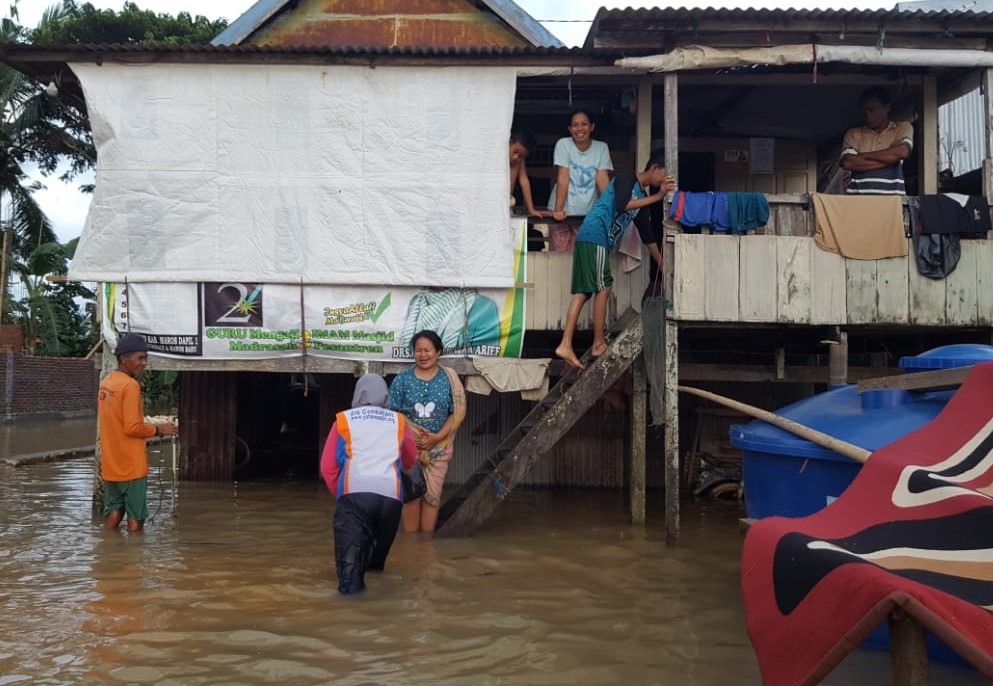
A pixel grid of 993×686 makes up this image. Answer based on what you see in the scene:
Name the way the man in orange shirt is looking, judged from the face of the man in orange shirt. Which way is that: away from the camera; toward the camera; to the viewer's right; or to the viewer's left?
to the viewer's right

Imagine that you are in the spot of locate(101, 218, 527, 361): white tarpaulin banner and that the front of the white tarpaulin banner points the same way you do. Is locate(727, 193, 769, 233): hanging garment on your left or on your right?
on your left

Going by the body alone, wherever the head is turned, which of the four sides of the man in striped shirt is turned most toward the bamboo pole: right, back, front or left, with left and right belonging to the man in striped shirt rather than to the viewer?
front

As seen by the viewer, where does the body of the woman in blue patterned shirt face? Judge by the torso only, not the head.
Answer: toward the camera

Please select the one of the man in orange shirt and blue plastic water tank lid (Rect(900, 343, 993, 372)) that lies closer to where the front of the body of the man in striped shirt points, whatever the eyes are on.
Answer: the blue plastic water tank lid

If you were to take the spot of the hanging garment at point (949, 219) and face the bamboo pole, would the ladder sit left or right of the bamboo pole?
right

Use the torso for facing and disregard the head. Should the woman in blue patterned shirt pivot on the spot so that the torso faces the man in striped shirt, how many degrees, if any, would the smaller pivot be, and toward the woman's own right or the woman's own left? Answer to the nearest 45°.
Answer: approximately 90° to the woman's own left

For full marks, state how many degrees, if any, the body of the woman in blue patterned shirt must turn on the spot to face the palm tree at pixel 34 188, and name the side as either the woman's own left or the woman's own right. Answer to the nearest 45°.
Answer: approximately 135° to the woman's own right

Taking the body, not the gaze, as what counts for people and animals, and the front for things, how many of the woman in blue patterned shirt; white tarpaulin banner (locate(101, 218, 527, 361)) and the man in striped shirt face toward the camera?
3

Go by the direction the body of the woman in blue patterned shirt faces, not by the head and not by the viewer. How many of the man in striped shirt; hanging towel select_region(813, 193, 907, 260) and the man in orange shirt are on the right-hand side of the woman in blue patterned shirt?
1

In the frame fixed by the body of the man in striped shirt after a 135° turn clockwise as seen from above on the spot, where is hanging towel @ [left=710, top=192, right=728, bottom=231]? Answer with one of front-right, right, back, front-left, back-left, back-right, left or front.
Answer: left

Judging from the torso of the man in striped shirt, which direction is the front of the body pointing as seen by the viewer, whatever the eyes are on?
toward the camera

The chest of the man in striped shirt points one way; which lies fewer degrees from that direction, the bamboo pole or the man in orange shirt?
the bamboo pole

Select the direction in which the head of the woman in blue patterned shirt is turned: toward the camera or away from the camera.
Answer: toward the camera

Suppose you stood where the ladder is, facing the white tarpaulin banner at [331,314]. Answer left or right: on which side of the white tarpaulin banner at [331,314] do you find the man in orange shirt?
left
